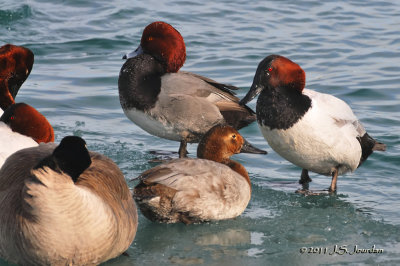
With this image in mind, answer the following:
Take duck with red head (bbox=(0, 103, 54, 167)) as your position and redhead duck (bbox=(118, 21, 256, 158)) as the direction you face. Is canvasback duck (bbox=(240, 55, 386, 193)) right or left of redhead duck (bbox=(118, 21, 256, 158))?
right

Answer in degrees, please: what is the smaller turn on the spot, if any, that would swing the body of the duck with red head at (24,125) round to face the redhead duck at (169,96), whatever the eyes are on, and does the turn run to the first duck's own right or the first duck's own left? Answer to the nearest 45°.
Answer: approximately 45° to the first duck's own left

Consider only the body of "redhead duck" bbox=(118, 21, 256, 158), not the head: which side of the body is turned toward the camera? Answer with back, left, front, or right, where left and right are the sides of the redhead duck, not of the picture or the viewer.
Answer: left

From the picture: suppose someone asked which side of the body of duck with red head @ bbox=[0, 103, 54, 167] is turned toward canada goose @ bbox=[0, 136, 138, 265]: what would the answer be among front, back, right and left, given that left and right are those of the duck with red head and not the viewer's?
right

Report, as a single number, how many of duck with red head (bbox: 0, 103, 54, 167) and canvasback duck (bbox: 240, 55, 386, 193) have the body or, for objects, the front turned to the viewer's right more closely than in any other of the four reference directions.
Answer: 1

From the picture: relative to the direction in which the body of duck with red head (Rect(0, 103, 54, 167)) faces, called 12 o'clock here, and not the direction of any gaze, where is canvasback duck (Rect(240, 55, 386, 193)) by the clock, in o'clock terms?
The canvasback duck is roughly at 12 o'clock from the duck with red head.

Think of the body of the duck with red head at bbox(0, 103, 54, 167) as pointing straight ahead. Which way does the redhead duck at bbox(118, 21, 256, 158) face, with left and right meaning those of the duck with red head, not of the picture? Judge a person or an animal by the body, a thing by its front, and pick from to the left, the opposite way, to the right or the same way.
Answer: the opposite way

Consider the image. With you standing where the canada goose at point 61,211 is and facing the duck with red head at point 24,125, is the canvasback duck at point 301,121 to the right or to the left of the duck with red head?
right

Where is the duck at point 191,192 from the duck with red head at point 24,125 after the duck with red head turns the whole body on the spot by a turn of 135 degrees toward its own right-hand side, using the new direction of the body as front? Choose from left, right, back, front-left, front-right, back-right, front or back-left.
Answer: left

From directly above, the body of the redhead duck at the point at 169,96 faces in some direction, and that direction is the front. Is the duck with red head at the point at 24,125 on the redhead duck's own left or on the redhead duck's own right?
on the redhead duck's own left

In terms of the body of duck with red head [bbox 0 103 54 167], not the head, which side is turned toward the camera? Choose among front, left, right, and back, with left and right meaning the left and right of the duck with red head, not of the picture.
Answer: right
